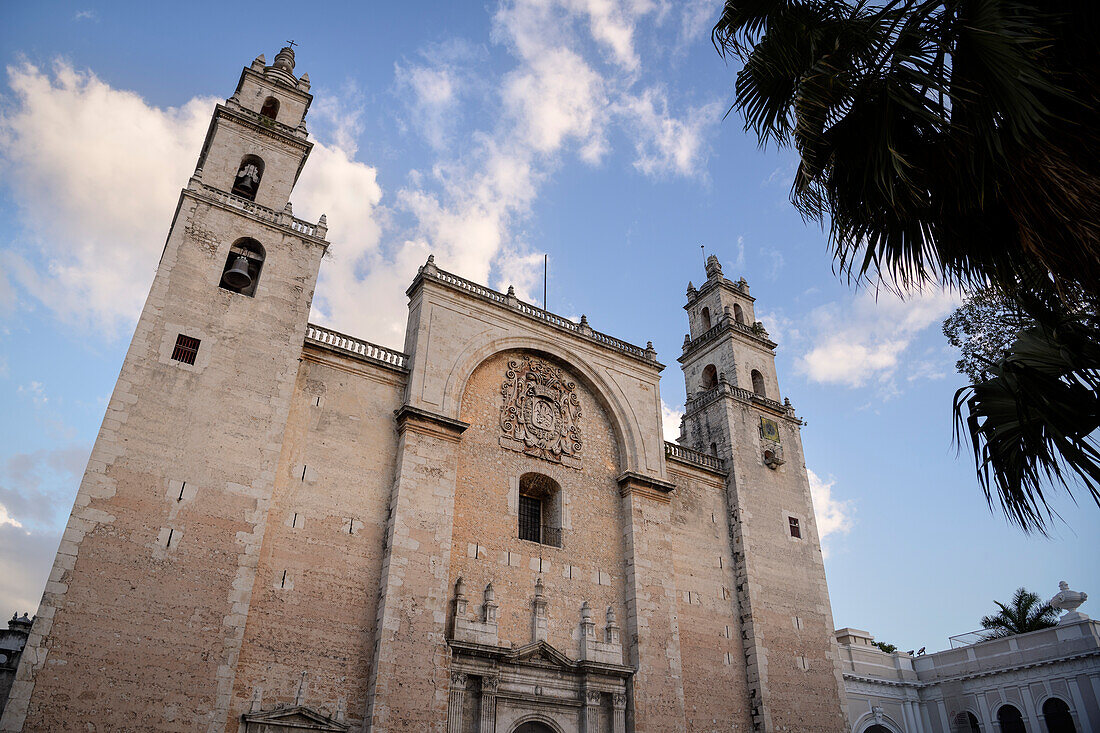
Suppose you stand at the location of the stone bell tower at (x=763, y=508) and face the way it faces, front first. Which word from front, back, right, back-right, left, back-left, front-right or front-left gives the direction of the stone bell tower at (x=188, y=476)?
right

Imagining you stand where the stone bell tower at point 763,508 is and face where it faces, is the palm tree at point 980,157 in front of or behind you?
in front

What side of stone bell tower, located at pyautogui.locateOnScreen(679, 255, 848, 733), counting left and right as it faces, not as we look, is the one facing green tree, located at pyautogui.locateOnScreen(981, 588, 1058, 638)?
left

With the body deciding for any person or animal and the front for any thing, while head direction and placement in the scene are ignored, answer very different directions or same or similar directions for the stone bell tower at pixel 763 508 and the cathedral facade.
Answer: same or similar directions

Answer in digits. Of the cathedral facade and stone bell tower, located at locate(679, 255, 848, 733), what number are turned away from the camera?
0

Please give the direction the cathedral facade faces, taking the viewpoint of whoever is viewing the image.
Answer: facing the viewer and to the right of the viewer

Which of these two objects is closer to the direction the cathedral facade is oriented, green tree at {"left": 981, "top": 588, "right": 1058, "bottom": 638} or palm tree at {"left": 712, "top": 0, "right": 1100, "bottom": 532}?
the palm tree
